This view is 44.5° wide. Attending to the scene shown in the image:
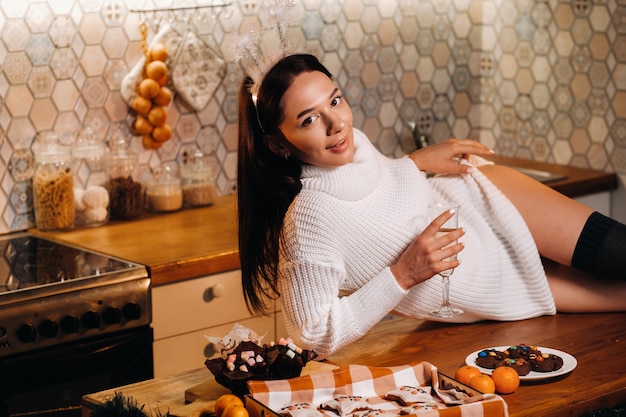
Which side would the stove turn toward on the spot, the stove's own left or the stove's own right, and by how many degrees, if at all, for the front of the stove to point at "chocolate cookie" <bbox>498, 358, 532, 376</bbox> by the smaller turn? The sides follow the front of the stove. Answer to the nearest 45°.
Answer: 0° — it already faces it

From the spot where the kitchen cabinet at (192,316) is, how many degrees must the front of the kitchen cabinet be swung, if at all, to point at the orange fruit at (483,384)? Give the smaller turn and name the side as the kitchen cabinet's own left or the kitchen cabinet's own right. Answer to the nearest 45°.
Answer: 0° — it already faces it

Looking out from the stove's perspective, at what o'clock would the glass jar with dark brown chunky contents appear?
The glass jar with dark brown chunky contents is roughly at 8 o'clock from the stove.

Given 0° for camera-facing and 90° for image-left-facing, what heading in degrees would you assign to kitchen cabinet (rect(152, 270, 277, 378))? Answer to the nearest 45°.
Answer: approximately 315°

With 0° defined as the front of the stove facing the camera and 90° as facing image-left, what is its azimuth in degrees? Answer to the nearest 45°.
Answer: approximately 315°

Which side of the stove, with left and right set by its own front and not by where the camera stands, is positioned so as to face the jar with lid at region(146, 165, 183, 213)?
left
